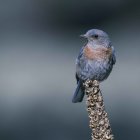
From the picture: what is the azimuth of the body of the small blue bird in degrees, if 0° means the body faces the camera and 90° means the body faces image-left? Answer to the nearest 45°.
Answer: approximately 0°
